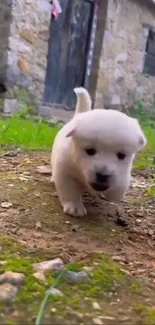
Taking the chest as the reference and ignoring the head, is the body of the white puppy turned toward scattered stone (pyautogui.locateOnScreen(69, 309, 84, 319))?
yes

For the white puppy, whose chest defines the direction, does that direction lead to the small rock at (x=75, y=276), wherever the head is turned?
yes

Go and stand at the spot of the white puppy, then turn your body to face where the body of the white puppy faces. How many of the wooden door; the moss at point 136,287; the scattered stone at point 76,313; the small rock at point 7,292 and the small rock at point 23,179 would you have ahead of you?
3

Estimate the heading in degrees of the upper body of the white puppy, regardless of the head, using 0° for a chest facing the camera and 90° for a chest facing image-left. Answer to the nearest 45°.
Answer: approximately 0°

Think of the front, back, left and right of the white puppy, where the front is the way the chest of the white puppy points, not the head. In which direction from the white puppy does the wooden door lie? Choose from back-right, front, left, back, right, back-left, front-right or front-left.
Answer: back

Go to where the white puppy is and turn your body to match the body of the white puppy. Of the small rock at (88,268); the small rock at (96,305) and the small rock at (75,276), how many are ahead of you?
3

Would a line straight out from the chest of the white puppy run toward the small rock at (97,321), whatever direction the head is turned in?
yes

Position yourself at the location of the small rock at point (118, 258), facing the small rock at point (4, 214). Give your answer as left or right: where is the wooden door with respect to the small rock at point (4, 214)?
right

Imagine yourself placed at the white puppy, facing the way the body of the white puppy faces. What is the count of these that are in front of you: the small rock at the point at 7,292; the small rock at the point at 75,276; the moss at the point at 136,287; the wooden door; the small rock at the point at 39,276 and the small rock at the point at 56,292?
5

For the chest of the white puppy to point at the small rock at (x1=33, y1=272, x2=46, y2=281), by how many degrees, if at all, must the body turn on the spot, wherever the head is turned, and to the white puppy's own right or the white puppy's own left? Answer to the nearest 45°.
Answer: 0° — it already faces it

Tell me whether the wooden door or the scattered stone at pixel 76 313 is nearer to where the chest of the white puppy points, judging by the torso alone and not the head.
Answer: the scattered stone
